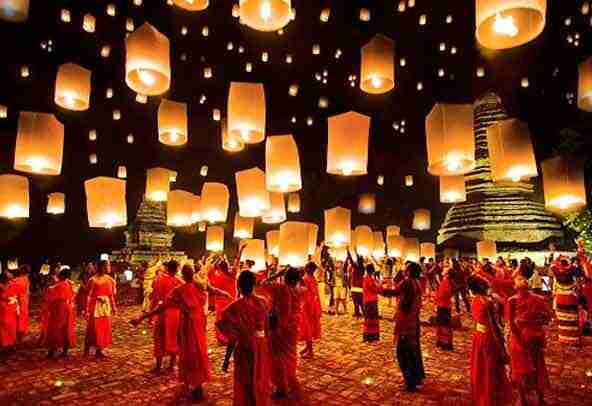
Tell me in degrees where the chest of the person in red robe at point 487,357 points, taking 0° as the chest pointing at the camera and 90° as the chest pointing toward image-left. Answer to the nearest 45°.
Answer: approximately 135°

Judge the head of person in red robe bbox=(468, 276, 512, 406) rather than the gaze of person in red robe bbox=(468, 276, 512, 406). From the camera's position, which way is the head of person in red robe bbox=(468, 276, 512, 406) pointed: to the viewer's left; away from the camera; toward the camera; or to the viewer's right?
away from the camera

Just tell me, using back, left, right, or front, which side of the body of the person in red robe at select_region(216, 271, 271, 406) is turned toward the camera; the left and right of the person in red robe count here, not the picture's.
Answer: back

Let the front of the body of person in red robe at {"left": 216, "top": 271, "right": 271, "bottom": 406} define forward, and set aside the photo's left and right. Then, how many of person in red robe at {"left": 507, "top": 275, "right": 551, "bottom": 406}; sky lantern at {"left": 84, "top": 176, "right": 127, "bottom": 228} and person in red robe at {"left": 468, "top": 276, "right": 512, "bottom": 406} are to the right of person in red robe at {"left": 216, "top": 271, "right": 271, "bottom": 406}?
2

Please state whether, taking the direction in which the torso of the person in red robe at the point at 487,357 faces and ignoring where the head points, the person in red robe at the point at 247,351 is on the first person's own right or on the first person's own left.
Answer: on the first person's own left

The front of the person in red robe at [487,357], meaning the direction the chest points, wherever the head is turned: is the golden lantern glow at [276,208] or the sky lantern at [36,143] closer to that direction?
the golden lantern glow

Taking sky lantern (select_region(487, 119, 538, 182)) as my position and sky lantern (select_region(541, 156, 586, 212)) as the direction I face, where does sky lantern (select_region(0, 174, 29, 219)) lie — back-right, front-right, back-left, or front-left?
back-left

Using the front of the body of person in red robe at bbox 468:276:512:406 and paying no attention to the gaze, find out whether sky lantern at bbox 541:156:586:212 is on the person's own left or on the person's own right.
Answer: on the person's own right

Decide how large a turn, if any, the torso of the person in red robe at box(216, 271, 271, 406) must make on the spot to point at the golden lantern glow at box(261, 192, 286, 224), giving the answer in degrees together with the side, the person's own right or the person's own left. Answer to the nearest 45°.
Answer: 0° — they already face it
